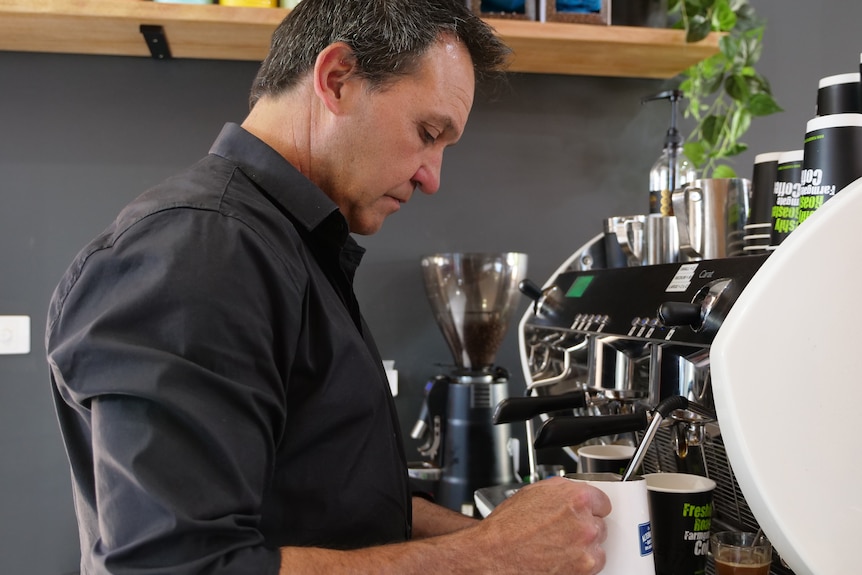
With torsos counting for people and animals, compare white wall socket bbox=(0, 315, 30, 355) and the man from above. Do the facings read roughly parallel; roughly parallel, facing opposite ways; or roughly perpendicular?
roughly perpendicular

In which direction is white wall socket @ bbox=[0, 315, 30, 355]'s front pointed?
toward the camera

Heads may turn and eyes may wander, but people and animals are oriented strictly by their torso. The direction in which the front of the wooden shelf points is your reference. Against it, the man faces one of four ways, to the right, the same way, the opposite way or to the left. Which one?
to the left

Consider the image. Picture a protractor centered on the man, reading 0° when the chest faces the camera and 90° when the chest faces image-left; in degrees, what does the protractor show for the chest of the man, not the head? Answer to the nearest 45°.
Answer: approximately 270°

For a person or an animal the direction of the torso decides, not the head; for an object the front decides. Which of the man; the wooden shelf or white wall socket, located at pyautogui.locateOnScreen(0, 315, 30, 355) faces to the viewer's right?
the man

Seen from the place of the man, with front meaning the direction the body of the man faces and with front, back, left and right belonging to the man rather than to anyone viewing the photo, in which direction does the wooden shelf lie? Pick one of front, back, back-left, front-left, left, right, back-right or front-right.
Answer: left

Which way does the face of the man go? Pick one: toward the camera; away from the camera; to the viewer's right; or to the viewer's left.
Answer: to the viewer's right

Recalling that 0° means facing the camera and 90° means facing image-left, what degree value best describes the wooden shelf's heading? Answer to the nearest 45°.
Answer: approximately 0°

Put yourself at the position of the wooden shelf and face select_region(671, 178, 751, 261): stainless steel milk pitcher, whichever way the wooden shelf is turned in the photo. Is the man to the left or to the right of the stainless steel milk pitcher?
right

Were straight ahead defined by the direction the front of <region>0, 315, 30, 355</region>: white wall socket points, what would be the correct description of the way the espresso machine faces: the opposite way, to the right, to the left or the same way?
to the right

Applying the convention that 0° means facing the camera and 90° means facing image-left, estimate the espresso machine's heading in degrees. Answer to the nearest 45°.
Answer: approximately 45°

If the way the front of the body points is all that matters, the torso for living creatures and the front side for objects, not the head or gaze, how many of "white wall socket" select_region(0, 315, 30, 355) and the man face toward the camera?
1

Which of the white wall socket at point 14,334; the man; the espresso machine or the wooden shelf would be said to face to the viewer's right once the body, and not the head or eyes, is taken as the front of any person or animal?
the man

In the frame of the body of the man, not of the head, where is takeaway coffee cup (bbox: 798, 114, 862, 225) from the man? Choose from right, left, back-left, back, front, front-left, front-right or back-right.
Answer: front

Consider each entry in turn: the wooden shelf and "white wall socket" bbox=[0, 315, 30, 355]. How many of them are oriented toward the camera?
2
